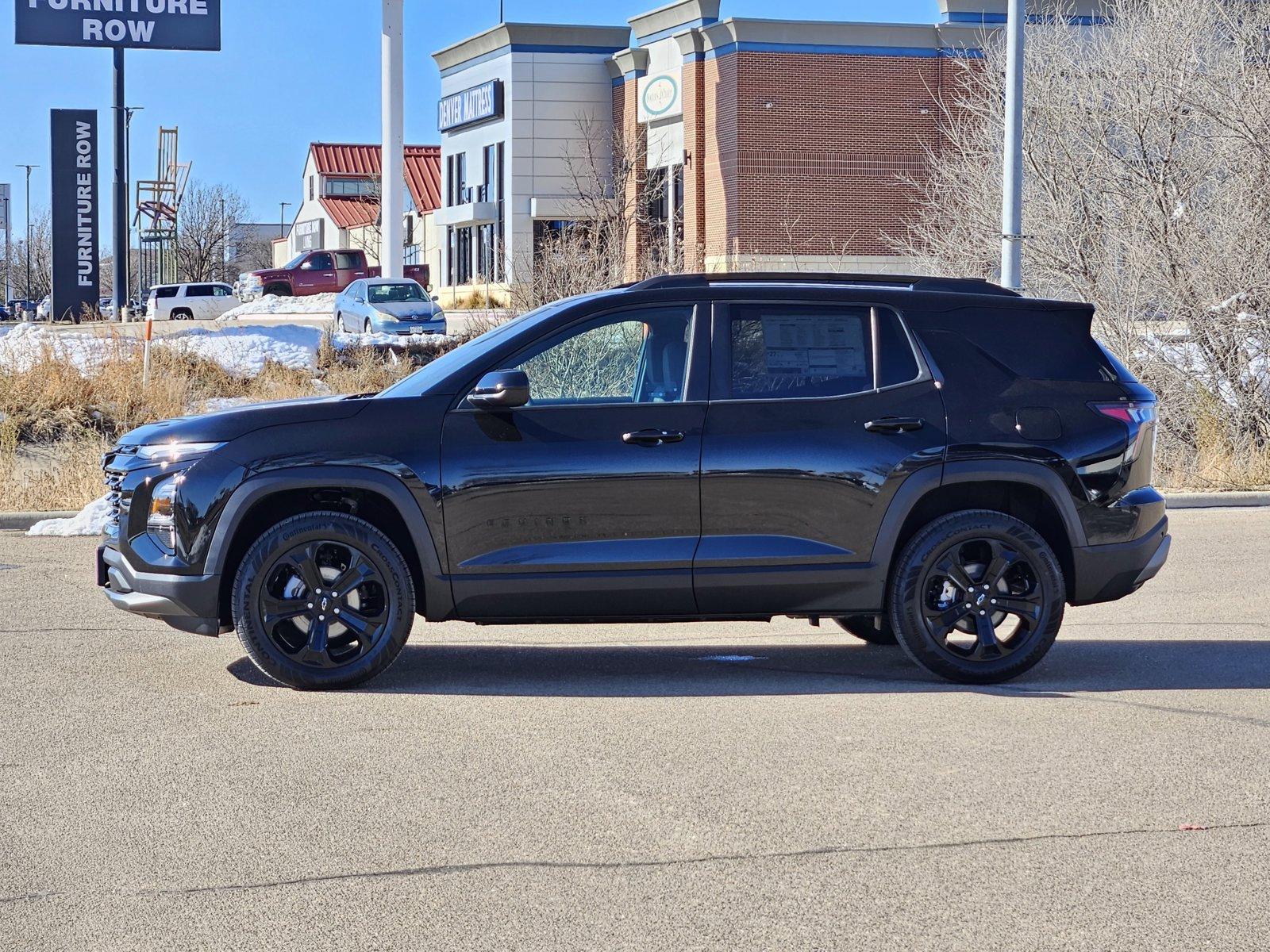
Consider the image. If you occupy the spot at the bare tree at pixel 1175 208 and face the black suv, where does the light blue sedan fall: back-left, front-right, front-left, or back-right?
back-right

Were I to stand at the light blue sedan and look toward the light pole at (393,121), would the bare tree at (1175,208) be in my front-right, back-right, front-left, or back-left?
back-right

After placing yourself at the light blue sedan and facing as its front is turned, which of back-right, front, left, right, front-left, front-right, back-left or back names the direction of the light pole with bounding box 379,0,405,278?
back-left

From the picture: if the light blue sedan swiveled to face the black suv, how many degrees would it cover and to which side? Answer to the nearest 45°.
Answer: approximately 45° to its right

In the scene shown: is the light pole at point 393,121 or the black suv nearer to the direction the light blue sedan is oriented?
the black suv

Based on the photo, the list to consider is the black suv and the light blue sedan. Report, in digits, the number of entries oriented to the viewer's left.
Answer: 1

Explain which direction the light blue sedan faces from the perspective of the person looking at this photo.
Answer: facing the viewer and to the right of the viewer

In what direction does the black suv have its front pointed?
to the viewer's left
